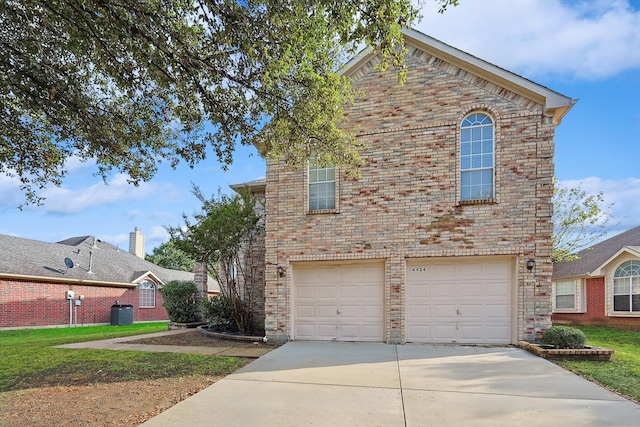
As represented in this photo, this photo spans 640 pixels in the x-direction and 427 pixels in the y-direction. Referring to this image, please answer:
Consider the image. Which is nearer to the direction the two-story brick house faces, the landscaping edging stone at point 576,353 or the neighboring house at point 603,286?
the landscaping edging stone

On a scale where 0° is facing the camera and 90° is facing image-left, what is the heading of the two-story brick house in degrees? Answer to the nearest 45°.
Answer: approximately 0°

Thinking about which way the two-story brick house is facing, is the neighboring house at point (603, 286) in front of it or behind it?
behind

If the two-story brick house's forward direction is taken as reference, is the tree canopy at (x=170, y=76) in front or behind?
in front
